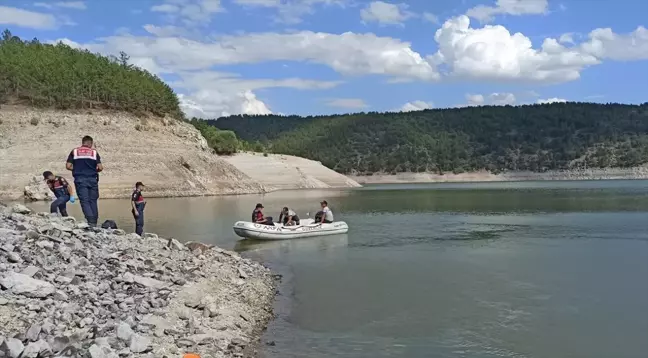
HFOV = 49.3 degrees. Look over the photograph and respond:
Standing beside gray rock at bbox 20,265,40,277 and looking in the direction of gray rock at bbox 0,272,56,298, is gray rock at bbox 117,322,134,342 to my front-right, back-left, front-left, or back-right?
front-left

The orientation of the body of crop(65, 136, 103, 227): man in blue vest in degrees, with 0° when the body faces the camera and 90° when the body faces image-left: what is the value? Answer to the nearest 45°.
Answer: approximately 180°

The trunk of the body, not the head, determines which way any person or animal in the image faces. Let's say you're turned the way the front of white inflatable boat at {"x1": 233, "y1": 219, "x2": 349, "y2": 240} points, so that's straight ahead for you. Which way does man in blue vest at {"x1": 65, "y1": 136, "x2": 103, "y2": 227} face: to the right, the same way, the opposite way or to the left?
to the right

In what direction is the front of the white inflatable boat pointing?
to the viewer's left

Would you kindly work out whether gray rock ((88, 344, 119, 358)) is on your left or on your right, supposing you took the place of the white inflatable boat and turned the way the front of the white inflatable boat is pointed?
on your left

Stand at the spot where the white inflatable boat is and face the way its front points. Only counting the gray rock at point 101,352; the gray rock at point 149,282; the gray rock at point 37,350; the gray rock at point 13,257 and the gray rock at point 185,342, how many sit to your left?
5

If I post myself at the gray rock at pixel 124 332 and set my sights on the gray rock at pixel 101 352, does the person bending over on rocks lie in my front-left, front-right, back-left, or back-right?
back-right

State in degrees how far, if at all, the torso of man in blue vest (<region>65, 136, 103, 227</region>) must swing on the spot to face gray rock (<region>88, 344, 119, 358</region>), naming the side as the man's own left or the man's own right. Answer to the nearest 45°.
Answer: approximately 180°

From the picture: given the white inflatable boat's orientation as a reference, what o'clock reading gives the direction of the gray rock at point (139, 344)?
The gray rock is roughly at 9 o'clock from the white inflatable boat.

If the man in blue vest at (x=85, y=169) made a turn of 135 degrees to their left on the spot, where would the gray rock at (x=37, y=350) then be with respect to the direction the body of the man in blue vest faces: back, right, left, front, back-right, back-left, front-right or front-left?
front-left

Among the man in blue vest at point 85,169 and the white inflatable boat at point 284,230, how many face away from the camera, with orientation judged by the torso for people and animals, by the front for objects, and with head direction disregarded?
1

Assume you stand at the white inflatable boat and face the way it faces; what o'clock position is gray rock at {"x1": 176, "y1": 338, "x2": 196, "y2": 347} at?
The gray rock is roughly at 9 o'clock from the white inflatable boat.

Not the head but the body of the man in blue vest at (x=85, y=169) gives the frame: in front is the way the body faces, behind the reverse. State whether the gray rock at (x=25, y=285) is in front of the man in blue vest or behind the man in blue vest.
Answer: behind

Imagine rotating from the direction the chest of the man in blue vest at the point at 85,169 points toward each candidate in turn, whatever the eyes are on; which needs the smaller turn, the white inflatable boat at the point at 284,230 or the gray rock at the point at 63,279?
the white inflatable boat

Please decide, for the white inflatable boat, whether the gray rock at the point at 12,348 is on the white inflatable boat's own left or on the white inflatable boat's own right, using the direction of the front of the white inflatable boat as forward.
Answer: on the white inflatable boat's own left

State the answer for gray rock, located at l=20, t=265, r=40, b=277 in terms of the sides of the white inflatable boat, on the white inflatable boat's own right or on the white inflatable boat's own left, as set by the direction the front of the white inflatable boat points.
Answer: on the white inflatable boat's own left

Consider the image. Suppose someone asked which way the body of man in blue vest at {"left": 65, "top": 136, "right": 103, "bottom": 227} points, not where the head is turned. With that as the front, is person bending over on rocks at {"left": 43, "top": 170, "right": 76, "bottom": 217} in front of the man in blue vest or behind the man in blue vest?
in front
